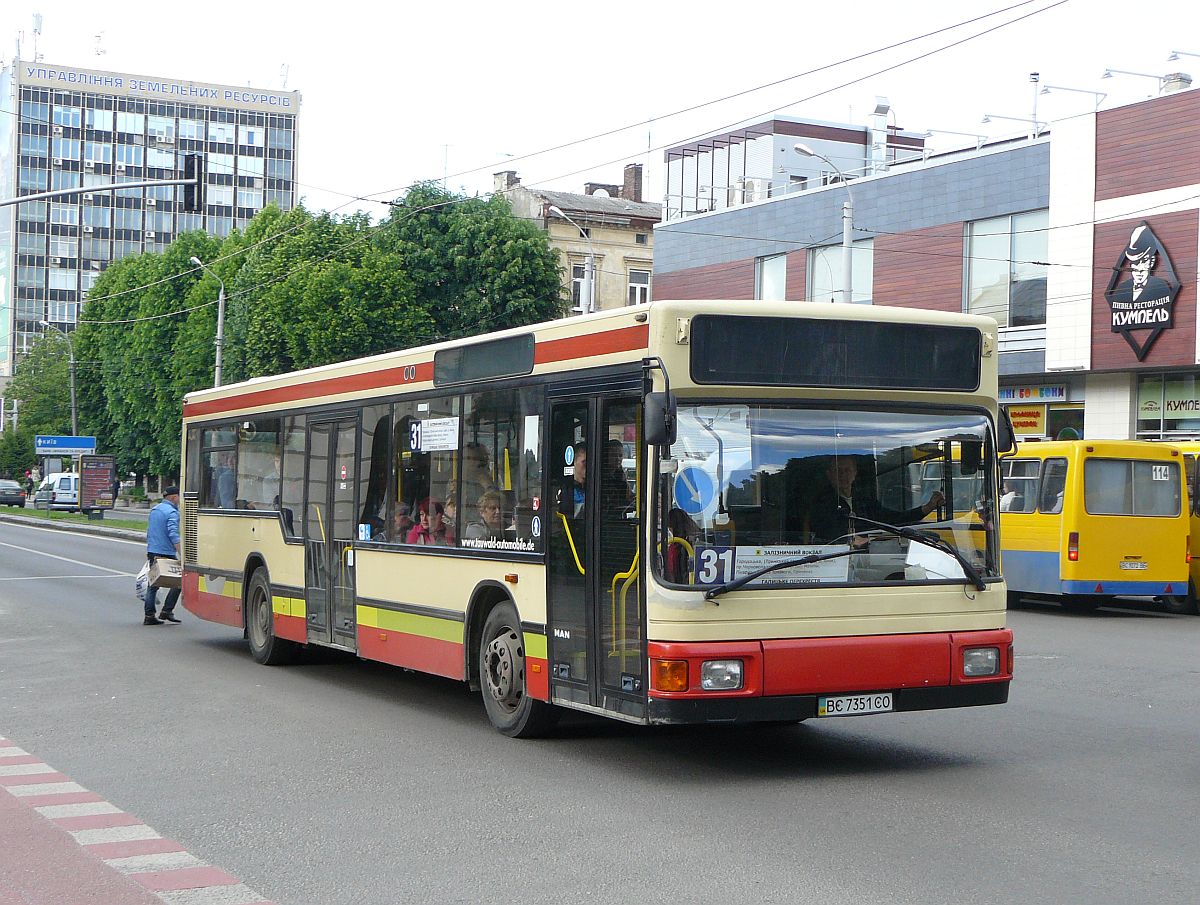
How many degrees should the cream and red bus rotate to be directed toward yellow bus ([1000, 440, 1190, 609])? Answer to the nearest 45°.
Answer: approximately 90° to its left

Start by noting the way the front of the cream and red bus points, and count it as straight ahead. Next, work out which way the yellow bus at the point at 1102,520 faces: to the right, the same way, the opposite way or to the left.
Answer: the opposite way

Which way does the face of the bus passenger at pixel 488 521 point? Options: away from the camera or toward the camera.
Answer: toward the camera

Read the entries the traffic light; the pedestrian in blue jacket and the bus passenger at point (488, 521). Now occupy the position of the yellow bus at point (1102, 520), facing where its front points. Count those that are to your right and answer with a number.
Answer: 0

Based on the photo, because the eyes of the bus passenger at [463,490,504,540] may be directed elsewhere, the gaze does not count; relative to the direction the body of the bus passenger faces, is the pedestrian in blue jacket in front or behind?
behind

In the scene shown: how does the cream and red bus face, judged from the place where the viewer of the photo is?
facing the viewer and to the right of the viewer

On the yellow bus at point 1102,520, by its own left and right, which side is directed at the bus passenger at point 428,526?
left

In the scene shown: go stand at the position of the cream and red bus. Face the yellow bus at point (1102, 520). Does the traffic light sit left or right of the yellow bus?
left

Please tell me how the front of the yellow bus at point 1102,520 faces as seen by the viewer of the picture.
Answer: facing away from the viewer and to the left of the viewer

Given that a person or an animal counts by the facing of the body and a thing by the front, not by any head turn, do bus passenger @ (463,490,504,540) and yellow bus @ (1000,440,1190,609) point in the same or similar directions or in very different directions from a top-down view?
very different directions

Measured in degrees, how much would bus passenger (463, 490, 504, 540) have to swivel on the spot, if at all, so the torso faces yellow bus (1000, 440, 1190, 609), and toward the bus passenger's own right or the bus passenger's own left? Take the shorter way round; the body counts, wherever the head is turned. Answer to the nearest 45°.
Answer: approximately 90° to the bus passenger's own left

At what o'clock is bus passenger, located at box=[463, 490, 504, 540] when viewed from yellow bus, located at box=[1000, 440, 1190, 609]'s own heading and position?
The bus passenger is roughly at 8 o'clock from the yellow bus.

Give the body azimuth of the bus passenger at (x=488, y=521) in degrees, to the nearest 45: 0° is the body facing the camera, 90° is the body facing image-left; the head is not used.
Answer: approximately 315°

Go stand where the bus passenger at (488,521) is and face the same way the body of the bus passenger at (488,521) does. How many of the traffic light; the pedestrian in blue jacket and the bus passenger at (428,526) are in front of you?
0
